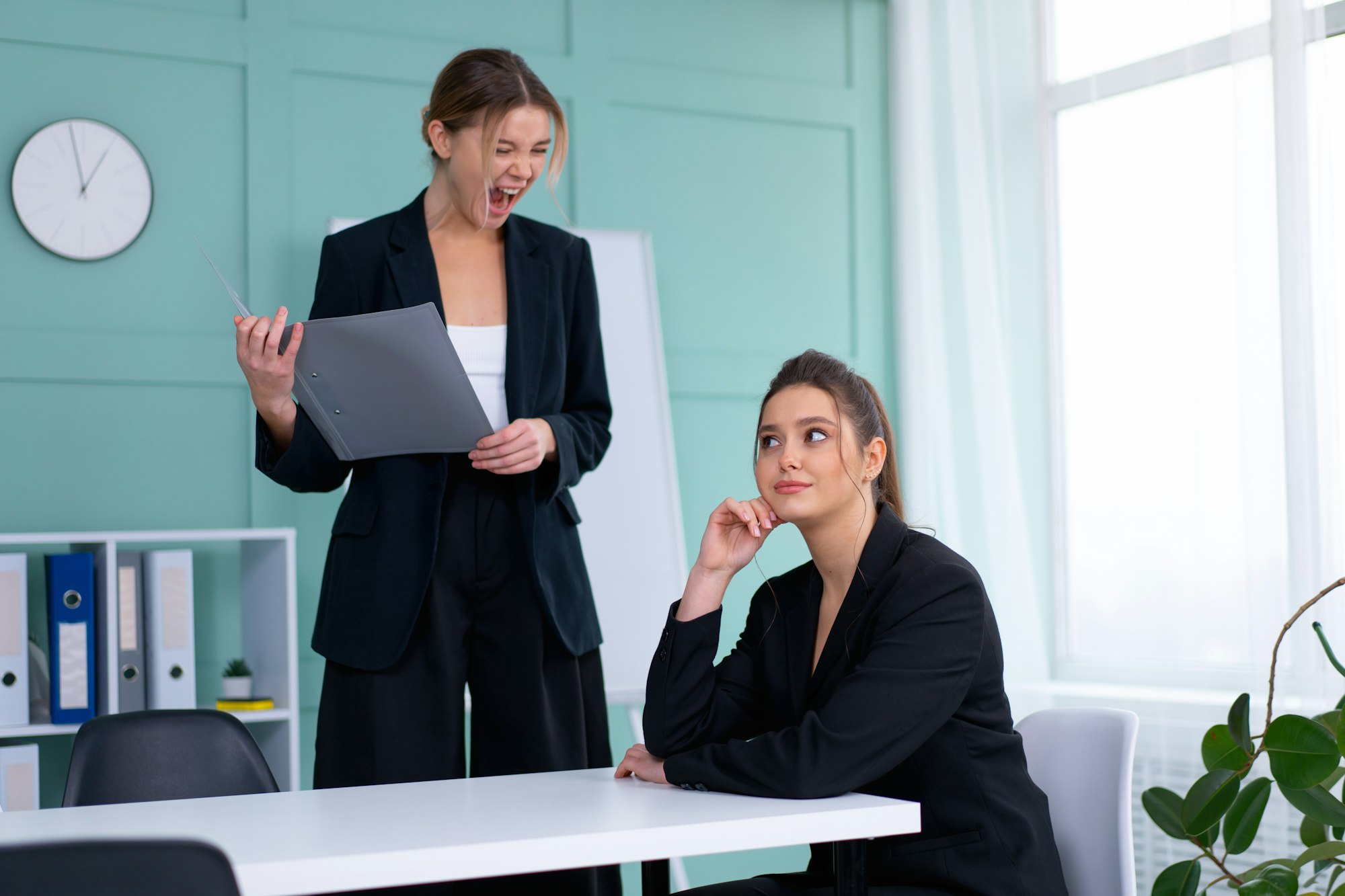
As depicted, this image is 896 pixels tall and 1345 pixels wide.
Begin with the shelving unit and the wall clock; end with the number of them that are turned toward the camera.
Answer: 2

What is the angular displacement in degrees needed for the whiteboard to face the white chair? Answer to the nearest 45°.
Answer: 0° — it already faces it

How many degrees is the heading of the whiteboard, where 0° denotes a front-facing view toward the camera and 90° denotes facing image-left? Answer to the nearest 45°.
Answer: approximately 0°

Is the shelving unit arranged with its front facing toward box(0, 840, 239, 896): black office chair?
yes

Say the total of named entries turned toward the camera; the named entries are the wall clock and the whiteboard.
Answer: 2

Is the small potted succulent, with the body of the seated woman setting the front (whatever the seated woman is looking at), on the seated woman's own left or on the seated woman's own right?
on the seated woman's own right

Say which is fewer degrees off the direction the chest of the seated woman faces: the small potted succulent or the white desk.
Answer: the white desk

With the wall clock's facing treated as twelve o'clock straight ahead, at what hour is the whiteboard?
The whiteboard is roughly at 9 o'clock from the wall clock.

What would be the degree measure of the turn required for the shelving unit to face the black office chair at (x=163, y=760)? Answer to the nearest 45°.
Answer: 0° — it already faces it

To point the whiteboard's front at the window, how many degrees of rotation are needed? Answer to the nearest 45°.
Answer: approximately 90° to its left
